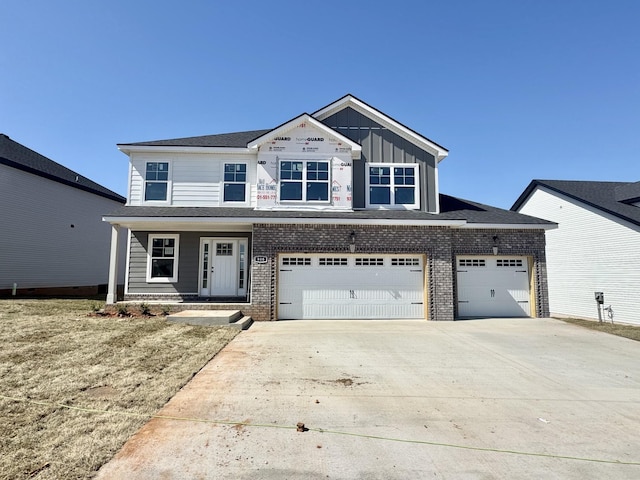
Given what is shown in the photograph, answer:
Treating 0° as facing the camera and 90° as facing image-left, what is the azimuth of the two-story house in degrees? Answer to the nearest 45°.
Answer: approximately 0°

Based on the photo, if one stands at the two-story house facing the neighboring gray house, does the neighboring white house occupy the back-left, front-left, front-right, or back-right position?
back-right

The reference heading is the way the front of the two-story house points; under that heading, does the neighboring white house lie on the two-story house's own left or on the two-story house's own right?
on the two-story house's own left

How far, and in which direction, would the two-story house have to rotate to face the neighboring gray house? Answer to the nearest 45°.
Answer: approximately 90° to its right

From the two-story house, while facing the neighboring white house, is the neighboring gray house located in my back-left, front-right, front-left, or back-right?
back-left
